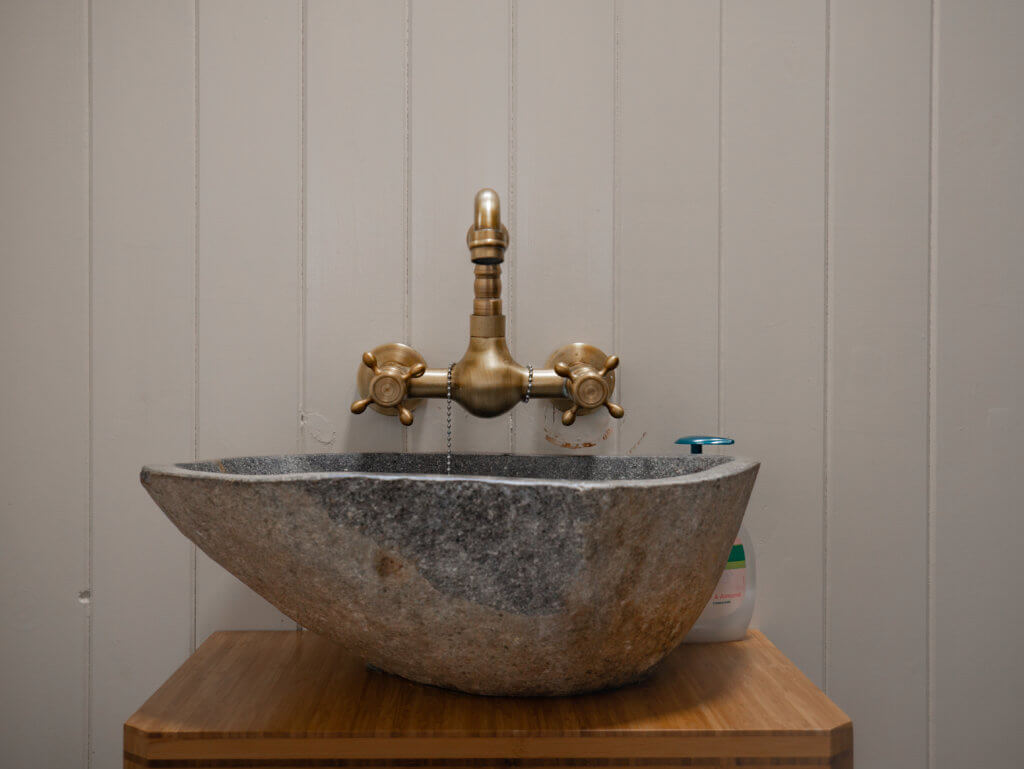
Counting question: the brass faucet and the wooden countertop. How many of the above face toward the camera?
2

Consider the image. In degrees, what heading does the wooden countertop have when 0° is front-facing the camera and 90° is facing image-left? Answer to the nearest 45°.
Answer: approximately 0°
